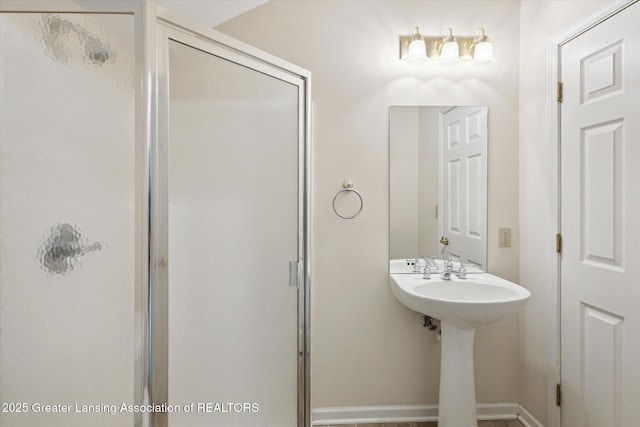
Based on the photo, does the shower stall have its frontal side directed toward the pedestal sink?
no

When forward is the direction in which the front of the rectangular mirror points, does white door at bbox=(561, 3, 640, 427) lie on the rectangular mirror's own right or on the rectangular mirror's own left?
on the rectangular mirror's own left

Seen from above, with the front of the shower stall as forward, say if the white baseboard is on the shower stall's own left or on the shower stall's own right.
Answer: on the shower stall's own left

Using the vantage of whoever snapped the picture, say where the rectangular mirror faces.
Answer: facing the viewer

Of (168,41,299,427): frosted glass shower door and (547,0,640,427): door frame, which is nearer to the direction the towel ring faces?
the frosted glass shower door

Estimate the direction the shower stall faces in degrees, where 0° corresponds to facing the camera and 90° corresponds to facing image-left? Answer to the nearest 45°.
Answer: approximately 315°

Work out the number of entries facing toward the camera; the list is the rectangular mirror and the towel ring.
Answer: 2

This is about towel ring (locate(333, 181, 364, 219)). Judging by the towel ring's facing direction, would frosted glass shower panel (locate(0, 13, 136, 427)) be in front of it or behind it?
in front

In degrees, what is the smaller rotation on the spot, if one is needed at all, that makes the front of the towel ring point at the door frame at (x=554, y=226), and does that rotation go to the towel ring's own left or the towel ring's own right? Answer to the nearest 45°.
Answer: approximately 90° to the towel ring's own left

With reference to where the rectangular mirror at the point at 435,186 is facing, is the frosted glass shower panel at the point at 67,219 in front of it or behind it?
in front

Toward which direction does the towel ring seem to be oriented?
toward the camera

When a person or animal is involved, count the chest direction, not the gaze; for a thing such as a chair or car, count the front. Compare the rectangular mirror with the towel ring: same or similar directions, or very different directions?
same or similar directions

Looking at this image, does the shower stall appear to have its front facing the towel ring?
no
